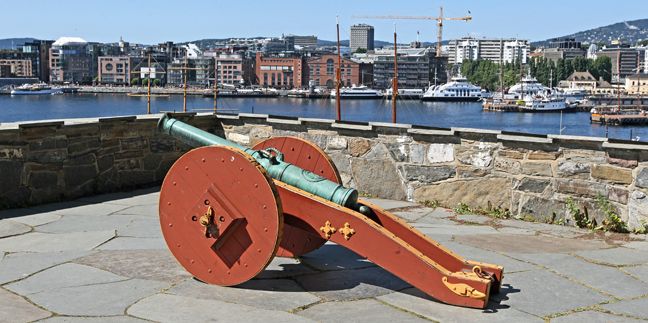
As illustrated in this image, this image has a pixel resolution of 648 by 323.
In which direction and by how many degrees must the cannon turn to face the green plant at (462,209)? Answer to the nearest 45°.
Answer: approximately 90° to its right

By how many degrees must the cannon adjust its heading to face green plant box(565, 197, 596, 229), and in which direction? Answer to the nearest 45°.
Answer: approximately 90° to its right

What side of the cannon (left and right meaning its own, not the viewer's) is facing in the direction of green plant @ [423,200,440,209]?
right

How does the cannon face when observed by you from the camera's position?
facing away from the viewer and to the left of the viewer

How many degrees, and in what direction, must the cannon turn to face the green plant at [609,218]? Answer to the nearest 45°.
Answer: approximately 90° to its right
